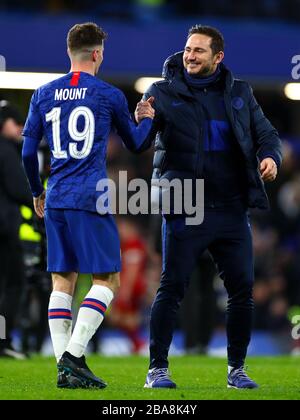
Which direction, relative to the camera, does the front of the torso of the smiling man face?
toward the camera

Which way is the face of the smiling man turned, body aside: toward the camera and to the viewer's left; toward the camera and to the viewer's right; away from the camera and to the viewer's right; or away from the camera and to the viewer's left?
toward the camera and to the viewer's left

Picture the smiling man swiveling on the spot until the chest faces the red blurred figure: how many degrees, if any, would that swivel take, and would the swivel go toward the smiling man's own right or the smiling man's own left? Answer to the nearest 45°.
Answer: approximately 180°
